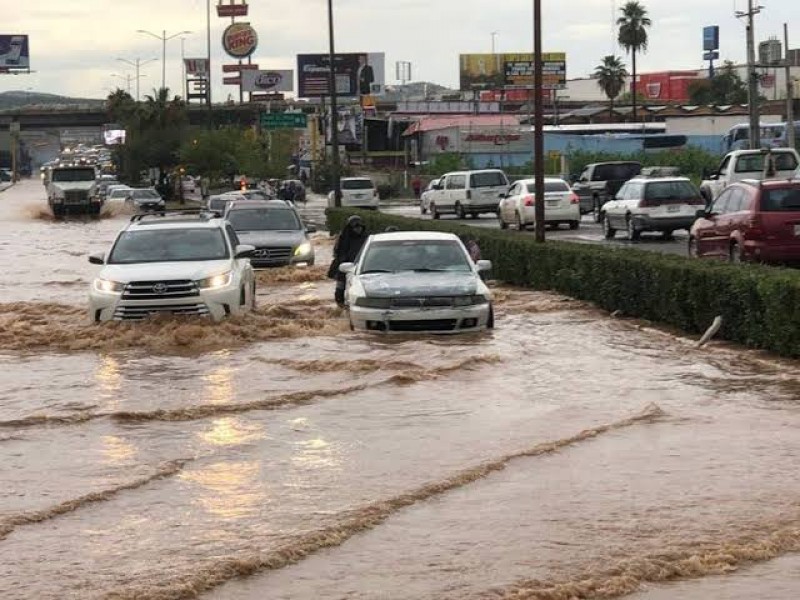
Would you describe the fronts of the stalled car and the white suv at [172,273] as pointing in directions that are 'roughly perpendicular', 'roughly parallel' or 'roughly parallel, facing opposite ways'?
roughly parallel

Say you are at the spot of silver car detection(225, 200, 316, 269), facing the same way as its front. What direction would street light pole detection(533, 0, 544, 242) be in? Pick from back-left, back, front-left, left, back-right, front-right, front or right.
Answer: front-left

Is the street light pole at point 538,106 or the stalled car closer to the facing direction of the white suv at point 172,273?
the stalled car

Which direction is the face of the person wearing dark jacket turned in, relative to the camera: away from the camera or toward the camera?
toward the camera

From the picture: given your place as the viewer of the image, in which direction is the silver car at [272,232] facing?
facing the viewer

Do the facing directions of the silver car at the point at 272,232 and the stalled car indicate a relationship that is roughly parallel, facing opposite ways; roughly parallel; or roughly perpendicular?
roughly parallel

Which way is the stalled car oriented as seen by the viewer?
toward the camera

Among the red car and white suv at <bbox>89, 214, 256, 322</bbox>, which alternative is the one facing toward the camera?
the white suv

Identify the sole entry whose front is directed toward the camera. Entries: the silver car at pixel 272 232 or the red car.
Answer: the silver car

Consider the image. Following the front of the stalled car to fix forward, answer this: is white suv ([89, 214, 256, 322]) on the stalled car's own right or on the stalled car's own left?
on the stalled car's own right

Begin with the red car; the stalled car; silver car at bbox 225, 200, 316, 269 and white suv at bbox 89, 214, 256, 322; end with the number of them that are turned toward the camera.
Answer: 3

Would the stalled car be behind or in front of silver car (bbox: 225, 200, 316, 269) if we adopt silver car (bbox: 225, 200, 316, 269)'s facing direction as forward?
in front
